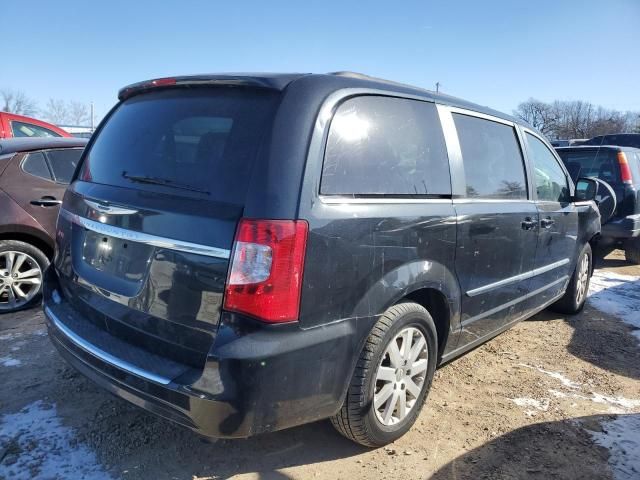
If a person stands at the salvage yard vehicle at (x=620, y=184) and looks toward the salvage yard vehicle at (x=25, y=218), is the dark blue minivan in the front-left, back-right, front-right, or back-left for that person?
front-left

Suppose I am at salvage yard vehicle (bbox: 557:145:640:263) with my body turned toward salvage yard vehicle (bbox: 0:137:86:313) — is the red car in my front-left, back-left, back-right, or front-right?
front-right

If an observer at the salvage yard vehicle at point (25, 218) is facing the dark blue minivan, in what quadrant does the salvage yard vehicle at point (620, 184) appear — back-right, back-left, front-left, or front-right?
front-left

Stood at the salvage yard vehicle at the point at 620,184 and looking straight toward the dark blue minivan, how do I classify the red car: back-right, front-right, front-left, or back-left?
front-right

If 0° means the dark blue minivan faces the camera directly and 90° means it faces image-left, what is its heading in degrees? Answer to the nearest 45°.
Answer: approximately 225°

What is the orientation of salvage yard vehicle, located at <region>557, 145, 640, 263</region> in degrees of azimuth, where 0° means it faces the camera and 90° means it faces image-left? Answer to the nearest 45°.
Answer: approximately 225°

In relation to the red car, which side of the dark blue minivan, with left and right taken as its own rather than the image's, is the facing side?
left
